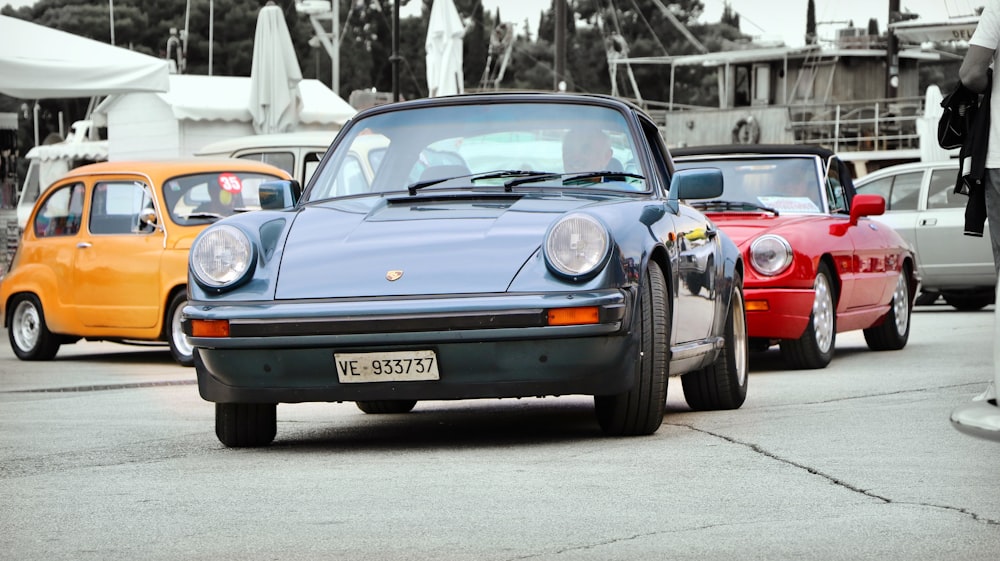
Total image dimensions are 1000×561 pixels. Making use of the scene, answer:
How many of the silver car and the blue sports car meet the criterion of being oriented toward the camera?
1

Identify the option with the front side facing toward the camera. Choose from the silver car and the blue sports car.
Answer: the blue sports car

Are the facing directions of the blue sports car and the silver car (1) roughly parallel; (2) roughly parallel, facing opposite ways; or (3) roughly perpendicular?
roughly perpendicular

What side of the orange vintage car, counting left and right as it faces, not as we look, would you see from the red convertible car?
front

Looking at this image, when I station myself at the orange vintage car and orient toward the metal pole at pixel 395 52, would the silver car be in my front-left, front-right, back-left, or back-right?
front-right

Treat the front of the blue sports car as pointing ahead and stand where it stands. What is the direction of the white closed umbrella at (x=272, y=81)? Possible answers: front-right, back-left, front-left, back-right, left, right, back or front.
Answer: back

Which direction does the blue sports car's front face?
toward the camera

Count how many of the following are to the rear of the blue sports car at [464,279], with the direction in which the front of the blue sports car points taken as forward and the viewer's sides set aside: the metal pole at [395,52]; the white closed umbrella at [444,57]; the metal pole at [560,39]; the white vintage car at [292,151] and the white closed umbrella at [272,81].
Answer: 5

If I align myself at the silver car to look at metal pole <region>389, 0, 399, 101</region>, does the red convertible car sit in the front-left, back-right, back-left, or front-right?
back-left

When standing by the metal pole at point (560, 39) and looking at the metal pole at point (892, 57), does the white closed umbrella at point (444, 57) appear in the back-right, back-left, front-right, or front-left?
back-right

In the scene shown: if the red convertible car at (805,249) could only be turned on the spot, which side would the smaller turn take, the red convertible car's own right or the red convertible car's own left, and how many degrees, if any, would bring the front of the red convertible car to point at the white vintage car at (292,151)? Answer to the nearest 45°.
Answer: approximately 90° to the red convertible car's own right
